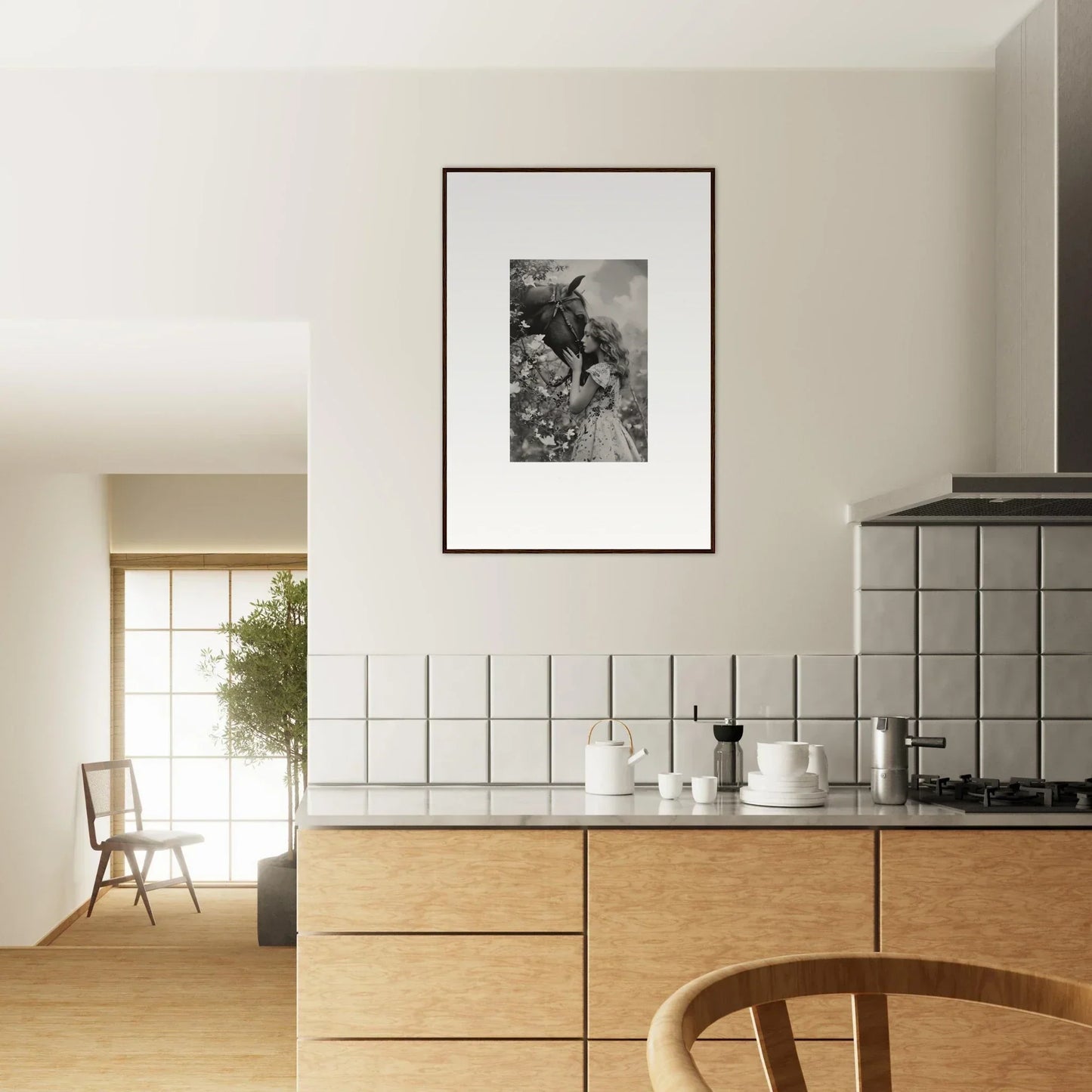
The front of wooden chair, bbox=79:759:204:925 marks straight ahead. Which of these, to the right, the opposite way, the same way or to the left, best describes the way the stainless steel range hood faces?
to the right

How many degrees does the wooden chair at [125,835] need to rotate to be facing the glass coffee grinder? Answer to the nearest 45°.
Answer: approximately 45° to its right

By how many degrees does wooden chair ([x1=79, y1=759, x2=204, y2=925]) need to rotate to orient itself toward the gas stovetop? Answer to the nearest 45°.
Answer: approximately 45° to its right

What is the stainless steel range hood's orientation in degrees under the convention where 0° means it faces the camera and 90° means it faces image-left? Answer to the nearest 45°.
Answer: approximately 0°

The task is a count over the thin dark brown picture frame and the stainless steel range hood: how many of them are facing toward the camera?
2
